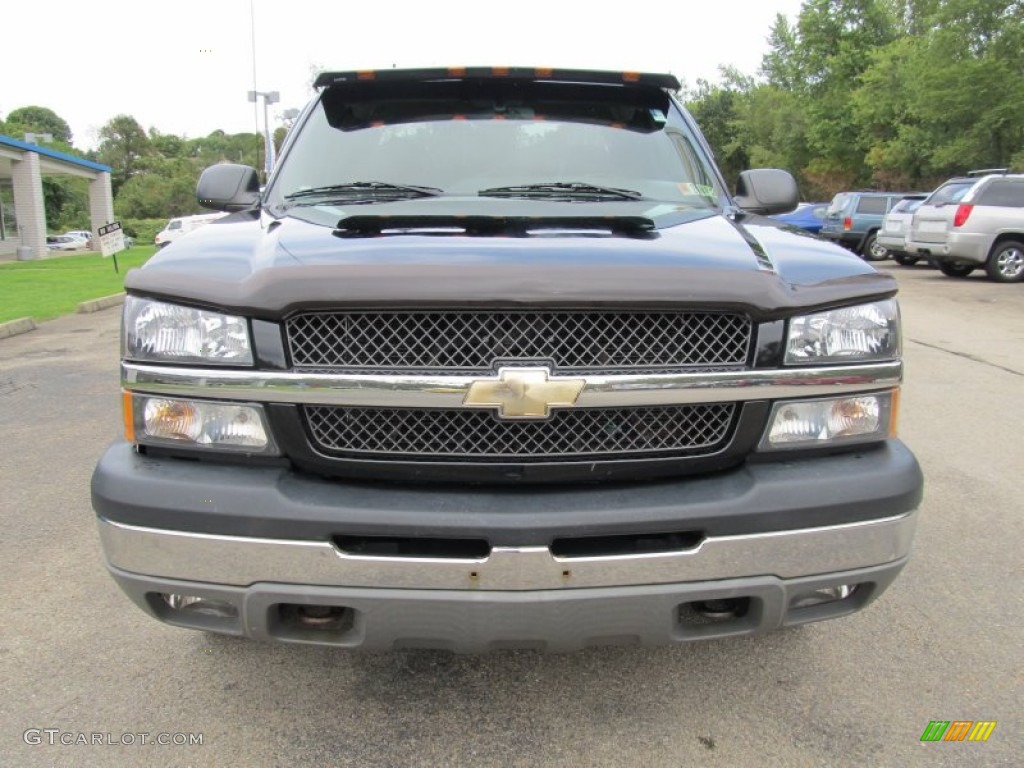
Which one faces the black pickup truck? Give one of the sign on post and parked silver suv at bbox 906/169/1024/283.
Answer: the sign on post

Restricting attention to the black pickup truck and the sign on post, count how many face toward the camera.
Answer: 2

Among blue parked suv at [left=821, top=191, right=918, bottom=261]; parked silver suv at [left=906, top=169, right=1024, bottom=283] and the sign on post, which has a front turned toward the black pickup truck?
the sign on post

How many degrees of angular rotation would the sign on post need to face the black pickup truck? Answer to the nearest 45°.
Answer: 0° — it already faces it

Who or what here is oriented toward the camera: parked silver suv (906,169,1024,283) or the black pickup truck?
the black pickup truck

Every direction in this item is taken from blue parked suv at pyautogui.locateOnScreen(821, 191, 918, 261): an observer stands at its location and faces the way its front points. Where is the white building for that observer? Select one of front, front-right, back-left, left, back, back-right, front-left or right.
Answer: back-left

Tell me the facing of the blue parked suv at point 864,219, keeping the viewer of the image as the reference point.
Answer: facing away from the viewer and to the right of the viewer

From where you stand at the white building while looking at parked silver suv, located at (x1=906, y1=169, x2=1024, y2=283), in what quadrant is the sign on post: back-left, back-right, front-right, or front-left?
front-right

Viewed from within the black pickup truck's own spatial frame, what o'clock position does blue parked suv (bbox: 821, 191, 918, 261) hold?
The blue parked suv is roughly at 7 o'clock from the black pickup truck.

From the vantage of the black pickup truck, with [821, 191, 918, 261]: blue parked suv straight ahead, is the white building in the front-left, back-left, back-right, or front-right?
front-left

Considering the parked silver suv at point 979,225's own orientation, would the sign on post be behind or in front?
behind

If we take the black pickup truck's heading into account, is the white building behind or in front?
behind

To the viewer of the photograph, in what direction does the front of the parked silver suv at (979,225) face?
facing away from the viewer and to the right of the viewer

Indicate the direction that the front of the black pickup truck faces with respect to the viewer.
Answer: facing the viewer

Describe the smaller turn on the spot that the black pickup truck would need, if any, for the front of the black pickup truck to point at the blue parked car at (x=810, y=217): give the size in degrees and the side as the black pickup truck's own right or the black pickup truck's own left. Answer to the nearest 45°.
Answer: approximately 180°
